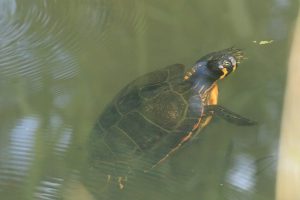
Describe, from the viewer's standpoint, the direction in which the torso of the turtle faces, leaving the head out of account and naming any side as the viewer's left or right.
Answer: facing away from the viewer and to the right of the viewer
